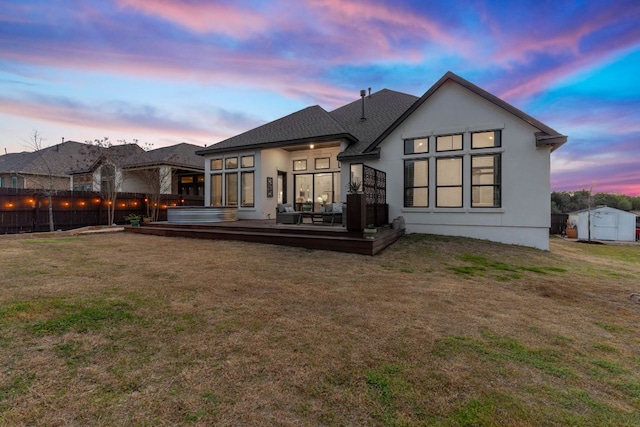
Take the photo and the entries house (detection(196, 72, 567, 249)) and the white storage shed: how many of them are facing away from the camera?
1

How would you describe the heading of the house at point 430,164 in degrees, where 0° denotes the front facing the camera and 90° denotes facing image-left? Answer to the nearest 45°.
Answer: approximately 180°

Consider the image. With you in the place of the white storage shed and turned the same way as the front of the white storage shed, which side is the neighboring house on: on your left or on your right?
on your right

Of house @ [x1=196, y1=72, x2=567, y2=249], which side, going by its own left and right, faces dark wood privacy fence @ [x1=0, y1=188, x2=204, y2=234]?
left

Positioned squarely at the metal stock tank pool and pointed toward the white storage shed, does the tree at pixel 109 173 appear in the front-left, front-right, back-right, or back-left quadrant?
back-left

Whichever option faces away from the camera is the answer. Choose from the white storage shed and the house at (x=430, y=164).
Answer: the house

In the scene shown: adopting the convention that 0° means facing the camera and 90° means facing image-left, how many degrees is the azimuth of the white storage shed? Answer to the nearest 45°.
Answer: approximately 0°
